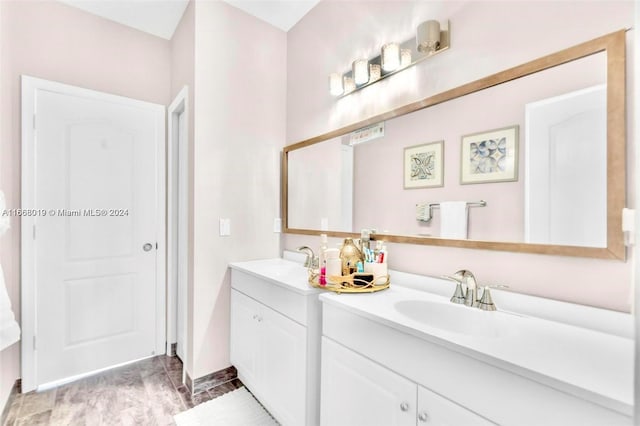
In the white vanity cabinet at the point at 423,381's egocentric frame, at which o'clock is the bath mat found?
The bath mat is roughly at 2 o'clock from the white vanity cabinet.

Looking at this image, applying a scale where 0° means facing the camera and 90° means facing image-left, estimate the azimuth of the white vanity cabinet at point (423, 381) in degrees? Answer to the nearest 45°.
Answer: approximately 45°

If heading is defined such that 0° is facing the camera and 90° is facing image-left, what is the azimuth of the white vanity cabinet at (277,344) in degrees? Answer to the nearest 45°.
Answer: approximately 45°

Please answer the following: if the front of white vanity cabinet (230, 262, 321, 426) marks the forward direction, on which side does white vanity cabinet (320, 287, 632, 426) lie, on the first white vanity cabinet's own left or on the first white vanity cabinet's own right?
on the first white vanity cabinet's own left

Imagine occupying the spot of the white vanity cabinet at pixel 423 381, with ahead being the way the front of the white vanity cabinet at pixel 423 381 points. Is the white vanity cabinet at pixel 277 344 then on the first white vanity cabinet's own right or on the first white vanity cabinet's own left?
on the first white vanity cabinet's own right
